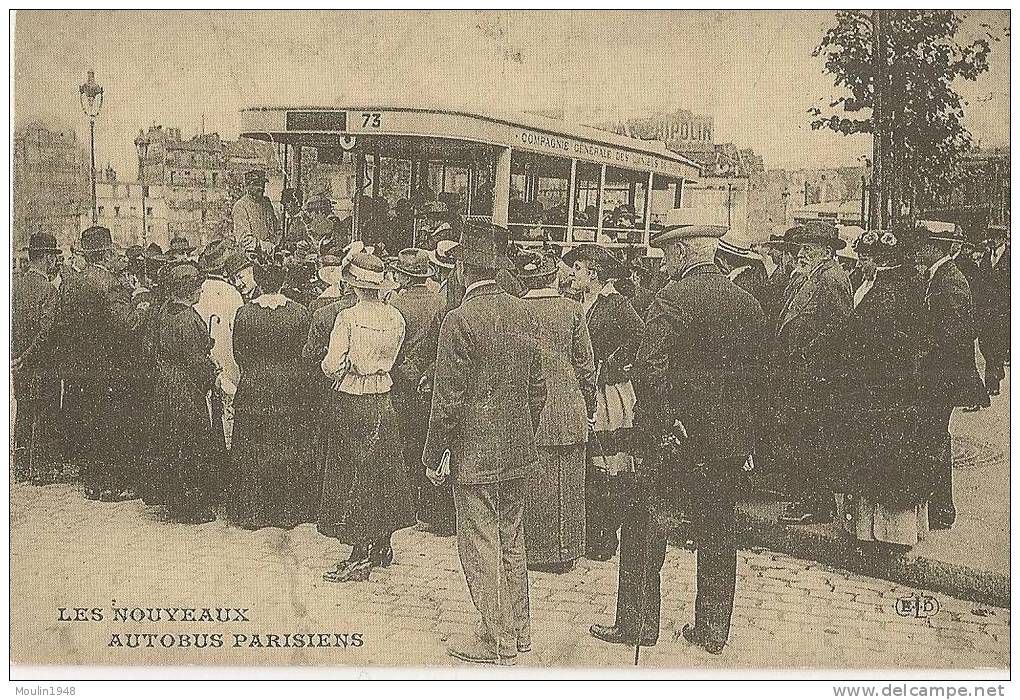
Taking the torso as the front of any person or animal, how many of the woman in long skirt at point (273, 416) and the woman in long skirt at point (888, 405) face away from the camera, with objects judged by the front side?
2

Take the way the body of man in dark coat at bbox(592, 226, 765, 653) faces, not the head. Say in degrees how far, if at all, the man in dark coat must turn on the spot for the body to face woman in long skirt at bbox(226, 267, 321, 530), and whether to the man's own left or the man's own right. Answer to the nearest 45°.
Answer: approximately 45° to the man's own left

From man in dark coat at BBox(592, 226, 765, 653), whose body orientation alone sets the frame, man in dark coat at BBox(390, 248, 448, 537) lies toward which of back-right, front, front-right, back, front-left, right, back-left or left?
front-left

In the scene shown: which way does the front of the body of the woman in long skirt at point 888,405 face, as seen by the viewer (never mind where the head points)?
away from the camera

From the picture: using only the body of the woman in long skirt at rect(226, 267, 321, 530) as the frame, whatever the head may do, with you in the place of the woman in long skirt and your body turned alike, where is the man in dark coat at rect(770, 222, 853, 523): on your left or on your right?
on your right

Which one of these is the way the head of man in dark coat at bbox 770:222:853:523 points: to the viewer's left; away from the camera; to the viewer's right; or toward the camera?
to the viewer's left

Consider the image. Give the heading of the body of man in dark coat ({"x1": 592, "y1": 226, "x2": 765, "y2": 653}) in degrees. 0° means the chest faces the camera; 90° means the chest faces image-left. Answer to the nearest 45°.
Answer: approximately 135°

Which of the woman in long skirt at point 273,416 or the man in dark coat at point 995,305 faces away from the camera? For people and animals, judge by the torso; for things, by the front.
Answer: the woman in long skirt

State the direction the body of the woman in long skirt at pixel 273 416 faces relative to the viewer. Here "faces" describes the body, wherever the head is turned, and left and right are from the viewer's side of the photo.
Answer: facing away from the viewer

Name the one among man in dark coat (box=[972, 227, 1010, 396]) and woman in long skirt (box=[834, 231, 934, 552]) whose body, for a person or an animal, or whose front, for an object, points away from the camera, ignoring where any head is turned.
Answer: the woman in long skirt
